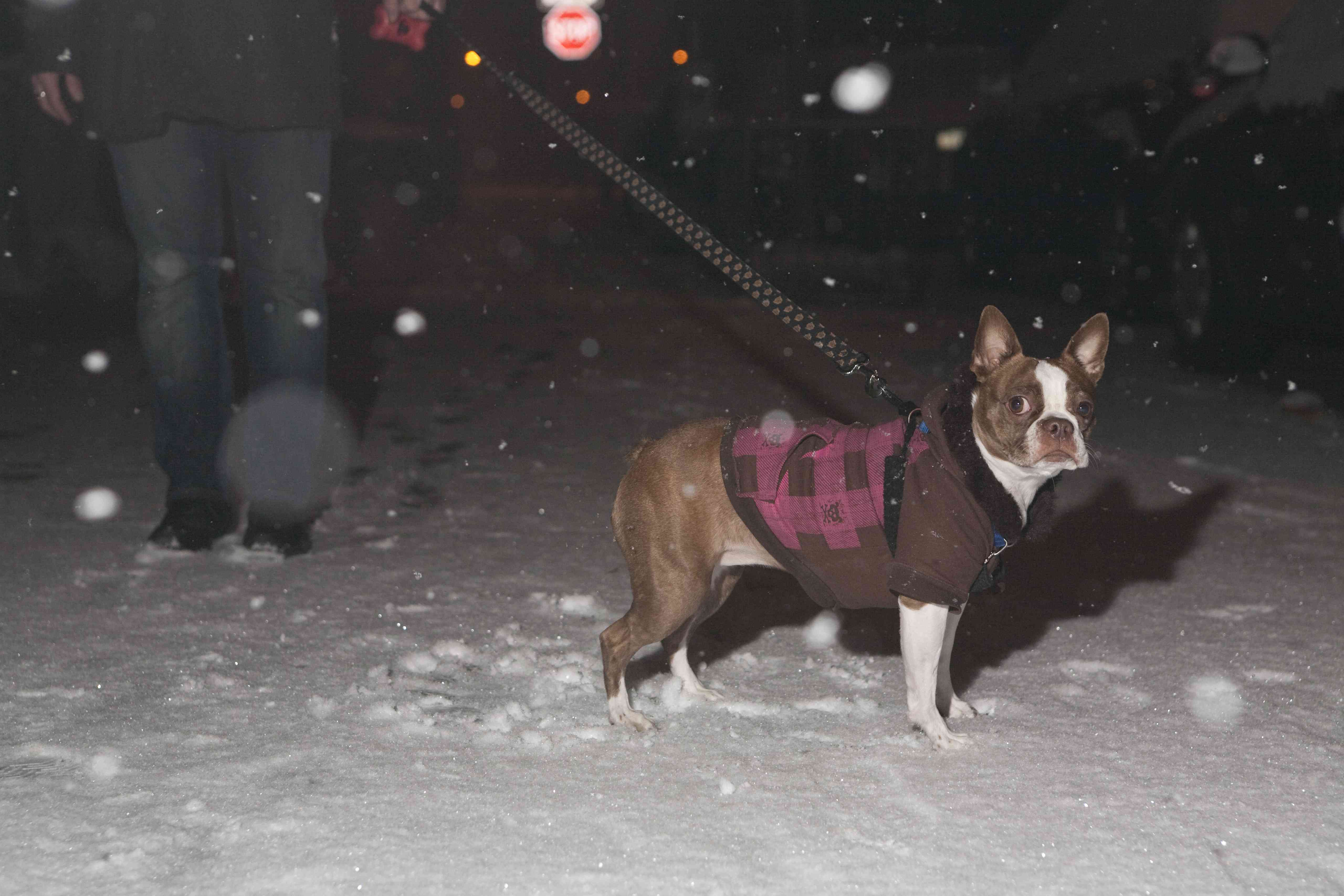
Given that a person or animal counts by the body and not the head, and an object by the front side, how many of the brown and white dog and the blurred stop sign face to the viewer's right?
1

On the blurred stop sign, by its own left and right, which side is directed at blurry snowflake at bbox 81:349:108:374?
front

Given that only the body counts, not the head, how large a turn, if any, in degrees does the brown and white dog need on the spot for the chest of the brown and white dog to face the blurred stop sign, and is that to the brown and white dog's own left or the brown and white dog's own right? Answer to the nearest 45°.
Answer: approximately 90° to the brown and white dog's own left

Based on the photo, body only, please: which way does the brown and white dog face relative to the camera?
to the viewer's right

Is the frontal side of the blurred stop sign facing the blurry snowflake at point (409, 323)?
yes

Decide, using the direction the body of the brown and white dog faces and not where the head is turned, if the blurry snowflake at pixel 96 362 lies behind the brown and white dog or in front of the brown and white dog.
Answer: behind

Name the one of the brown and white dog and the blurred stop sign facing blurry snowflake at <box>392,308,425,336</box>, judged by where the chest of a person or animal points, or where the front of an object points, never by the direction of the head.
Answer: the blurred stop sign

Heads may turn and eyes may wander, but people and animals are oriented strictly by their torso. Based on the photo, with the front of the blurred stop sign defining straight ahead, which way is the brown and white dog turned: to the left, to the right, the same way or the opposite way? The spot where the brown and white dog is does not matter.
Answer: to the left

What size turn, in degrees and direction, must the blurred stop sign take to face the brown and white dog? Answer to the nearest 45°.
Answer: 0° — it already faces it

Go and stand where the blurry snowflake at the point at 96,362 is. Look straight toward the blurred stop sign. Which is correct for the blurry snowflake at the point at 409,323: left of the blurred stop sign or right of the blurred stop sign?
right

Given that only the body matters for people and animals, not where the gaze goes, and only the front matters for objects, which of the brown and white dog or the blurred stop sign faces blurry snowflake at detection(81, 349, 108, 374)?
the blurred stop sign

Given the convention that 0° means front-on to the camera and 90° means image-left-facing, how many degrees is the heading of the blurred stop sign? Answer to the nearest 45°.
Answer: approximately 0°
